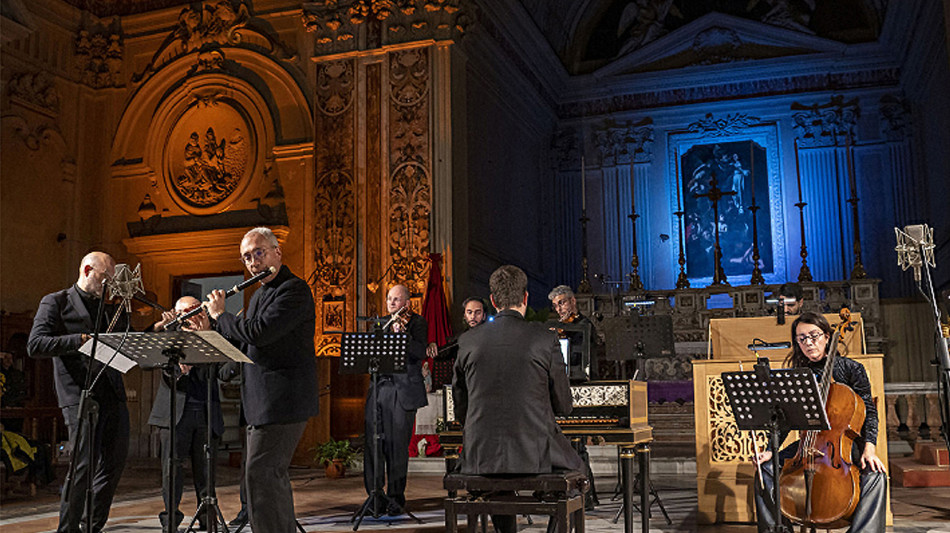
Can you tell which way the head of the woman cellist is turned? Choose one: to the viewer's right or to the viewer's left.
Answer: to the viewer's left

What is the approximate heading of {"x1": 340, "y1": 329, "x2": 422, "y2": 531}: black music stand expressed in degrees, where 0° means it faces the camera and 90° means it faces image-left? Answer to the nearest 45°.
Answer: approximately 180°

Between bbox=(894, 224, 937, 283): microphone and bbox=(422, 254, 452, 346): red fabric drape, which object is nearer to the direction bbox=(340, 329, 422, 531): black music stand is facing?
the red fabric drape

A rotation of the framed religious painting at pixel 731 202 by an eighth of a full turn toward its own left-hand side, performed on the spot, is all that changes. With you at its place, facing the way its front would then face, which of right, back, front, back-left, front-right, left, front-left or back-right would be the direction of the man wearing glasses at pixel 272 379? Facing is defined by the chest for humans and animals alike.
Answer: front-right

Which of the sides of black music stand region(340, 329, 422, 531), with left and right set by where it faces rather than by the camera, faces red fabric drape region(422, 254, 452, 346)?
front

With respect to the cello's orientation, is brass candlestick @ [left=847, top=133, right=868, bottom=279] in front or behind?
behind

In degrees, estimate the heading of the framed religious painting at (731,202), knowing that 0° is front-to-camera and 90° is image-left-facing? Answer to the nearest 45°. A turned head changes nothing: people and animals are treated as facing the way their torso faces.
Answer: approximately 0°

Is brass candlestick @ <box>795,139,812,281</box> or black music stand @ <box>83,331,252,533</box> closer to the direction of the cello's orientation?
the black music stand

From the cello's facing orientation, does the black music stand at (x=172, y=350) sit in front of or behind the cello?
in front

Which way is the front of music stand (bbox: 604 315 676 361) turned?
away from the camera

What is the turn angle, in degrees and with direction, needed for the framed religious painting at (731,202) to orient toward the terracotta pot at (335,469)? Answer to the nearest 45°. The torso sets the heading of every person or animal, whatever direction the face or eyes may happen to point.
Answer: approximately 45° to its right
